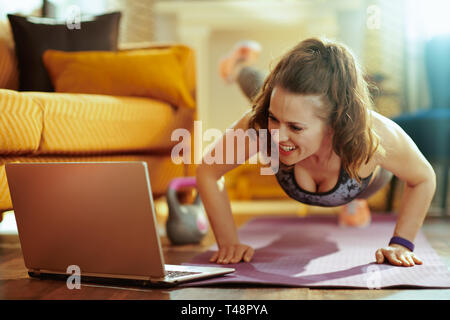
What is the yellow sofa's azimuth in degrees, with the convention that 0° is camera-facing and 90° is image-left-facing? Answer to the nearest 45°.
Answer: approximately 315°

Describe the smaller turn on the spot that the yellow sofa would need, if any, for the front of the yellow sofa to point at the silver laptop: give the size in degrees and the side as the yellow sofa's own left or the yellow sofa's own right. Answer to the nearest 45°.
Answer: approximately 45° to the yellow sofa's own right

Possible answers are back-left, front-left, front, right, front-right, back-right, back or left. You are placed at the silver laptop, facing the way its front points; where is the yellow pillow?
front-left

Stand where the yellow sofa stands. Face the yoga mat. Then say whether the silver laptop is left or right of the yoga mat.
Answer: right

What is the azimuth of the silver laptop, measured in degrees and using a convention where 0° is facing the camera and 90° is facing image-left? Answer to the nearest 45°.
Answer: approximately 225°

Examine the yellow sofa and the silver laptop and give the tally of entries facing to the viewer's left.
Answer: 0
